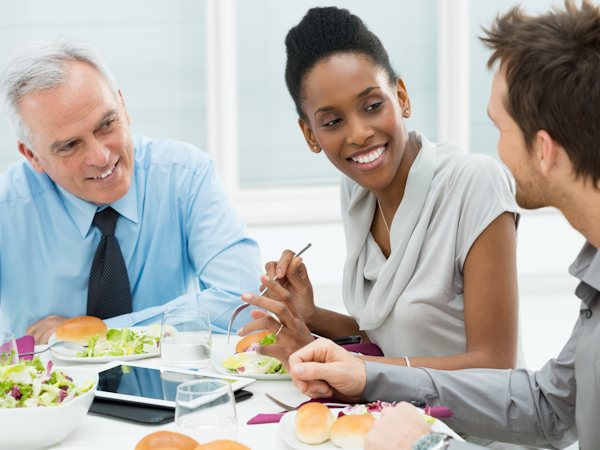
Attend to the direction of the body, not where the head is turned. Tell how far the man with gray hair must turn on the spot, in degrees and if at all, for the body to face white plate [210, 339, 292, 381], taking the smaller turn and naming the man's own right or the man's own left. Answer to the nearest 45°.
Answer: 0° — they already face it

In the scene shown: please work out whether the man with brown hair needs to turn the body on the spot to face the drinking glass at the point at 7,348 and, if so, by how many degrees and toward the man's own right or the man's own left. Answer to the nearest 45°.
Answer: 0° — they already face it

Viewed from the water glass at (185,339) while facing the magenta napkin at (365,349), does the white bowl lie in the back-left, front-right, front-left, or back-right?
back-right

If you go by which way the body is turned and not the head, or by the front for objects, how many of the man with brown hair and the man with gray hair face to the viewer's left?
1

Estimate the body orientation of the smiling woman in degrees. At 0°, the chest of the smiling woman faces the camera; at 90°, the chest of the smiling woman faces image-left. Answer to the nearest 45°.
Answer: approximately 45°

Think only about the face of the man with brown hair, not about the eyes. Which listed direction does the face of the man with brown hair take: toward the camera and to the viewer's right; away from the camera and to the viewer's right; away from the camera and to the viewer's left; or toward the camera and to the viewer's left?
away from the camera and to the viewer's left

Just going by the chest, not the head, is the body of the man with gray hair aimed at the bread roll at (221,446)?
yes

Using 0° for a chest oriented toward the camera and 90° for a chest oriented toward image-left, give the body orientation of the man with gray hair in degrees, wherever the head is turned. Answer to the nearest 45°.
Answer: approximately 0°

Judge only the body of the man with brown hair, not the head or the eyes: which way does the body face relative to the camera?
to the viewer's left
